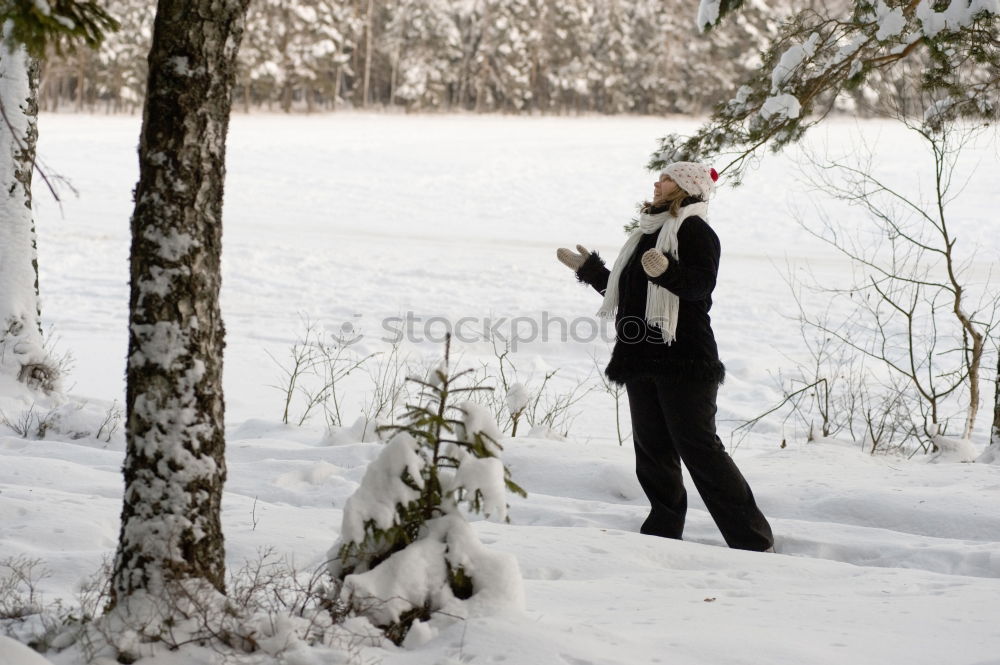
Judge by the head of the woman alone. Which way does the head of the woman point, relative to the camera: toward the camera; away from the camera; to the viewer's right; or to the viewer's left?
to the viewer's left

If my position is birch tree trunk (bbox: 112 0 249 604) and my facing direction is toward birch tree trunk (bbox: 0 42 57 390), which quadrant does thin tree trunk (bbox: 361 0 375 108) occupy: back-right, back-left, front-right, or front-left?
front-right

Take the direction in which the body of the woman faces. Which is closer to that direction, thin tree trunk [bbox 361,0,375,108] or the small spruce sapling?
the small spruce sapling

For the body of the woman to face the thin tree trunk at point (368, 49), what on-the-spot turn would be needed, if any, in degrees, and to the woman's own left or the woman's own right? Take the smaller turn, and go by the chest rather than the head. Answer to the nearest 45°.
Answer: approximately 135° to the woman's own right

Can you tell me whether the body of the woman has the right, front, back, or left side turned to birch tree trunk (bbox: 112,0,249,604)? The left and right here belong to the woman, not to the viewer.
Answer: front

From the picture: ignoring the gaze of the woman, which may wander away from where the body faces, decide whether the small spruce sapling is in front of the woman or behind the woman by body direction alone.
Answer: in front

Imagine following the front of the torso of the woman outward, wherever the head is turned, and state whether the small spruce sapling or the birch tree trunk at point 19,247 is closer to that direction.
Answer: the small spruce sapling

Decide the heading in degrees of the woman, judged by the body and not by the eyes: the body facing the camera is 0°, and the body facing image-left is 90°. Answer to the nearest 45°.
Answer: approximately 45°
